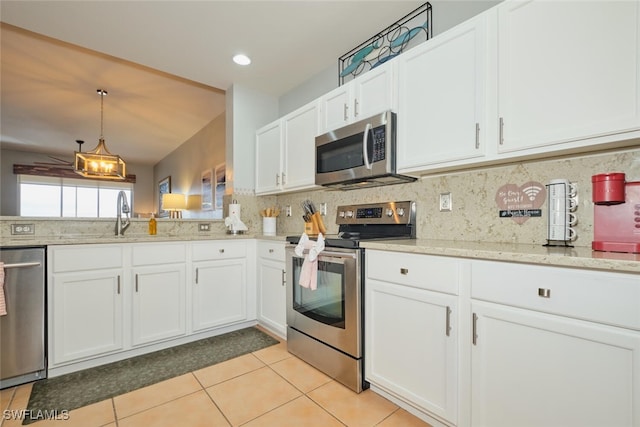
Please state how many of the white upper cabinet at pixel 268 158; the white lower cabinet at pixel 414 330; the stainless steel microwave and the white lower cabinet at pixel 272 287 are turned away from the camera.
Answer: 0

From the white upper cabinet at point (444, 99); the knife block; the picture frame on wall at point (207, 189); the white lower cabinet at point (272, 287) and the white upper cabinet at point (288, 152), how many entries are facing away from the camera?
0

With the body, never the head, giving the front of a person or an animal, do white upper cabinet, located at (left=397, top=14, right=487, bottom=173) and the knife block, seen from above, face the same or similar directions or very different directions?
same or similar directions

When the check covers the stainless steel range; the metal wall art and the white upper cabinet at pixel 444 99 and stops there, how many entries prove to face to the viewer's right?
0

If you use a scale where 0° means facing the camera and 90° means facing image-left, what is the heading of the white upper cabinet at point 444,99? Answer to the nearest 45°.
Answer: approximately 45°

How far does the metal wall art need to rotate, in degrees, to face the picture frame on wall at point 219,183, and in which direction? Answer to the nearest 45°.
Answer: approximately 90° to its right

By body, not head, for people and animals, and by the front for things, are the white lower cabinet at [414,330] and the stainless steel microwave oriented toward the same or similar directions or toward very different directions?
same or similar directions

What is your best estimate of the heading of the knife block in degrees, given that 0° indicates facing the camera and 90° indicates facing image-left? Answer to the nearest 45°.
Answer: approximately 45°

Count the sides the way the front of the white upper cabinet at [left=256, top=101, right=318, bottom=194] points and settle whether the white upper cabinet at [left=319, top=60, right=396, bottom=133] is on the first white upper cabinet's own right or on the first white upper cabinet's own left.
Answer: on the first white upper cabinet's own left

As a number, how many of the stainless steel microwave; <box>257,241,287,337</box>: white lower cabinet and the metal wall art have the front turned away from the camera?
0

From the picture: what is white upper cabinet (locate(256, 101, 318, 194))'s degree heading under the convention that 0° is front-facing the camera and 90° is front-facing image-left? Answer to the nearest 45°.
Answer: approximately 45°

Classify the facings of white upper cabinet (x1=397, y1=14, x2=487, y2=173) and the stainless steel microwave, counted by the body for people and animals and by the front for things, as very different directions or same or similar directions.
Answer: same or similar directions

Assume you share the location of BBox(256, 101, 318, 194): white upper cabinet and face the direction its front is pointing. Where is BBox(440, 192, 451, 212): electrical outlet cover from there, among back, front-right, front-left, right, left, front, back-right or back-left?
left

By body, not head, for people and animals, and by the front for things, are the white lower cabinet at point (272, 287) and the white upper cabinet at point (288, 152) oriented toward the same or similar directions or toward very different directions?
same or similar directions

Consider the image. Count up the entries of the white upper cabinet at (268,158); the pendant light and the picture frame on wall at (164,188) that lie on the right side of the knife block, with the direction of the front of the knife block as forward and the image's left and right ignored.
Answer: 3

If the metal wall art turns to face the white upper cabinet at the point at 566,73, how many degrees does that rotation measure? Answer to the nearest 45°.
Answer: approximately 90° to its left

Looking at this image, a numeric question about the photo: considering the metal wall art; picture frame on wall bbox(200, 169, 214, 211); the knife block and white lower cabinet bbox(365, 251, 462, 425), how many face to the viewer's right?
0
